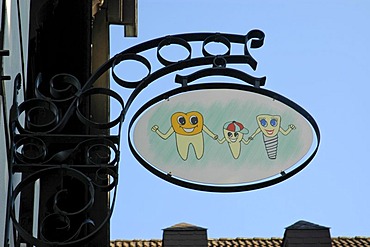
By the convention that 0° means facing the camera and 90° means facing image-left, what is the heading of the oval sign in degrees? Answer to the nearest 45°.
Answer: approximately 0°

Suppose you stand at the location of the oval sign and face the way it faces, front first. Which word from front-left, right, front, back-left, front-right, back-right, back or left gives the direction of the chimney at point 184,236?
back

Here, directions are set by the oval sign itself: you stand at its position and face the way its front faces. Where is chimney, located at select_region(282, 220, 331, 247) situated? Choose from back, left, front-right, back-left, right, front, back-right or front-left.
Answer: back
